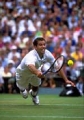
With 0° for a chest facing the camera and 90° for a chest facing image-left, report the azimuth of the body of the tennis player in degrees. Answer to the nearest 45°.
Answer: approximately 315°
